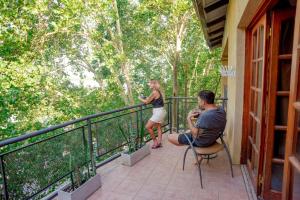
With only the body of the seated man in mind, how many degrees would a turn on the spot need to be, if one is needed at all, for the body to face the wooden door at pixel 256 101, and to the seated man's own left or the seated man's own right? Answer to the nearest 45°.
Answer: approximately 135° to the seated man's own right

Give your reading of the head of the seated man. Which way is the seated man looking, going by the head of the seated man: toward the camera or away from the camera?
away from the camera

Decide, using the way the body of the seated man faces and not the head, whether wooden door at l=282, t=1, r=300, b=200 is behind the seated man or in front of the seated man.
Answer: behind

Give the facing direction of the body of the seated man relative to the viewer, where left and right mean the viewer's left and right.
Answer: facing away from the viewer and to the left of the viewer

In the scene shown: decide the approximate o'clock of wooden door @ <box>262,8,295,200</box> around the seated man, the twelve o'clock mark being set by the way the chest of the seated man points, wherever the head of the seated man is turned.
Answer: The wooden door is roughly at 6 o'clock from the seated man.

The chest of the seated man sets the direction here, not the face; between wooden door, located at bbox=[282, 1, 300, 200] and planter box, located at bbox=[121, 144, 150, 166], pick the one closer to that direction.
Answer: the planter box

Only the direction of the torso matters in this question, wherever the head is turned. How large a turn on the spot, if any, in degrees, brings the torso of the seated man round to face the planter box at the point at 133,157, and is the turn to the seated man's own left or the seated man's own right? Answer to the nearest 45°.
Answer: approximately 45° to the seated man's own left
